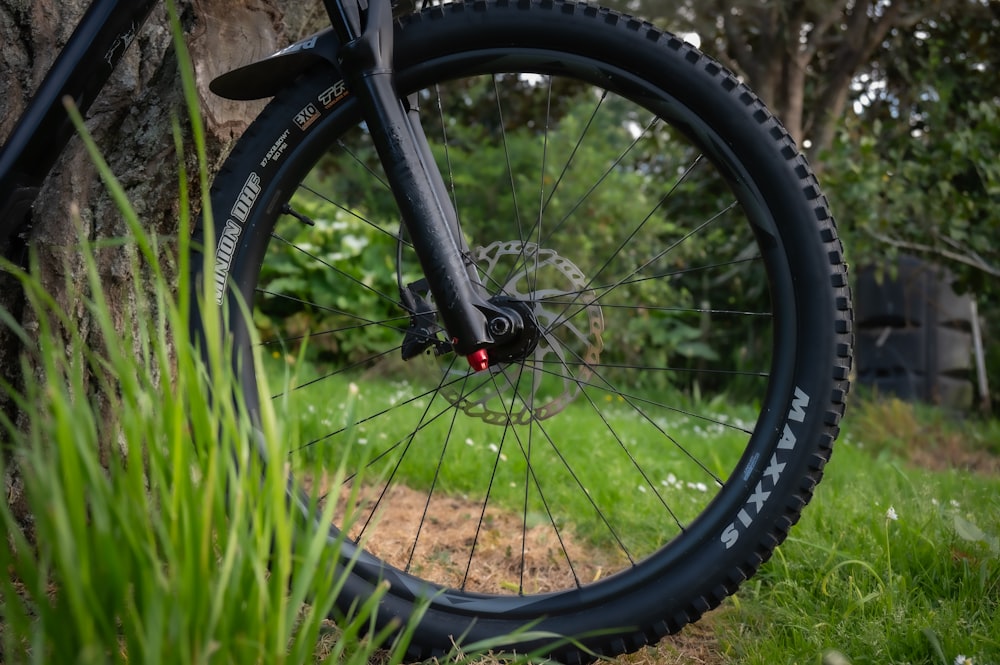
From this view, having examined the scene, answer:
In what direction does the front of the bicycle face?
to the viewer's right
